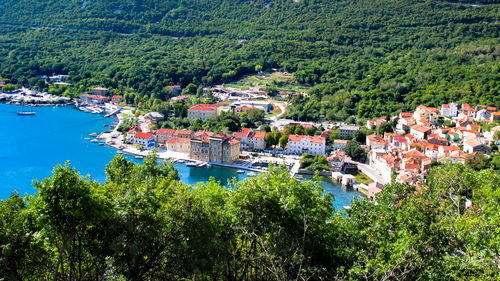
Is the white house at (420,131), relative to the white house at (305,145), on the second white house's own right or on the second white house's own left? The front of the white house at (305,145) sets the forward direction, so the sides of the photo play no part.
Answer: on the second white house's own left

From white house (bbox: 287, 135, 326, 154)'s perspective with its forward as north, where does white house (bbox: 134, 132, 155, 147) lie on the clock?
white house (bbox: 134, 132, 155, 147) is roughly at 3 o'clock from white house (bbox: 287, 135, 326, 154).

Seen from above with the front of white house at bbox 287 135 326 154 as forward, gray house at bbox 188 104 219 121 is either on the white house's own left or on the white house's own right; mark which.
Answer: on the white house's own right

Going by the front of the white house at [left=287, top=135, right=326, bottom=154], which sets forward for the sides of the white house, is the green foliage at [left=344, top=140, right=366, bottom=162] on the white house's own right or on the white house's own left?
on the white house's own left

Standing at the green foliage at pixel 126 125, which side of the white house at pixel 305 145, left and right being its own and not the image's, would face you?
right

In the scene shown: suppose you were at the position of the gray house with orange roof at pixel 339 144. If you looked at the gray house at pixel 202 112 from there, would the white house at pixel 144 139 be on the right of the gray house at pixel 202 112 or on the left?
left

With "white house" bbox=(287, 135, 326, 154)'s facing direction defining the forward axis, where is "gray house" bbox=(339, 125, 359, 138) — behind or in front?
behind

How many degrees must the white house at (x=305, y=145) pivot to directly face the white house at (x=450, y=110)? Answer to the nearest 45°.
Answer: approximately 135° to its left

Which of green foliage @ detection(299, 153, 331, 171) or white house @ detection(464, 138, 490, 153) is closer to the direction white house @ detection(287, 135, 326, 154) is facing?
the green foliage

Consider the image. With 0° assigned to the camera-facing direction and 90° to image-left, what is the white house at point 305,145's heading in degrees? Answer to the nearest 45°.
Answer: approximately 0°

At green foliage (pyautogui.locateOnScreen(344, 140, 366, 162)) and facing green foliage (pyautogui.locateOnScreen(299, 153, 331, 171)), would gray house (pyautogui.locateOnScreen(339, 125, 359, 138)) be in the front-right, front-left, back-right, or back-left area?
back-right

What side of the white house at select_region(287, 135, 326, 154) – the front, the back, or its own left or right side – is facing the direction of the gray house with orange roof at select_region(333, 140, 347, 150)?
left
